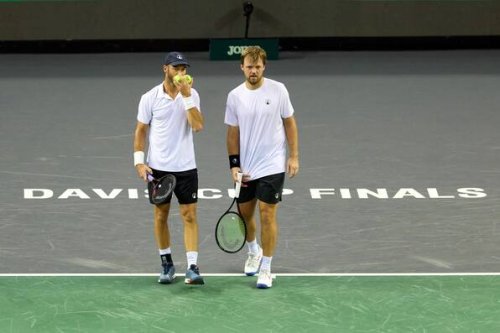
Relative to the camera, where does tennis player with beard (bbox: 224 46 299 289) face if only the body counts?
toward the camera

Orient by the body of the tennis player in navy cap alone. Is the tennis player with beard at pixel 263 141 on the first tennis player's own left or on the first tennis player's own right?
on the first tennis player's own left

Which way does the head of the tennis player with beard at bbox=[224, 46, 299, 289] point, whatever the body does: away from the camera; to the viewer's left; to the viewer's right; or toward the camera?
toward the camera

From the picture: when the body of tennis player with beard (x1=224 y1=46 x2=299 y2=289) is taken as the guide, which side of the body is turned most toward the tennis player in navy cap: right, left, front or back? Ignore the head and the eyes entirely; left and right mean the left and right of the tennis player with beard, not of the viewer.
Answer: right

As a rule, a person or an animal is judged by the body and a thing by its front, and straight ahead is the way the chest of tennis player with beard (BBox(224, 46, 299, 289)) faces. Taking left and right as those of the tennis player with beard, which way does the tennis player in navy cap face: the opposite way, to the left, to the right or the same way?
the same way

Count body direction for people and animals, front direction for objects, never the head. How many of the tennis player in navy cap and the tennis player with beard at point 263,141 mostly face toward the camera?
2

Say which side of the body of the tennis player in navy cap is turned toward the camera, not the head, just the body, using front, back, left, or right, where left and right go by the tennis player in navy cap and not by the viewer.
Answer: front

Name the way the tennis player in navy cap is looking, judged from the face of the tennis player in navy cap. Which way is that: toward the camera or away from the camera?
toward the camera
